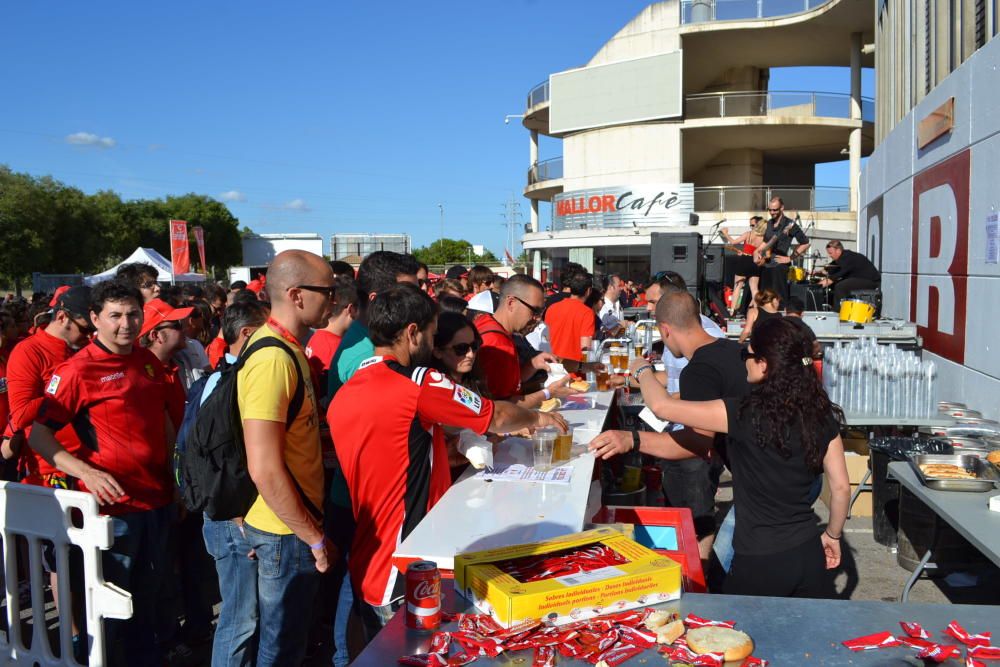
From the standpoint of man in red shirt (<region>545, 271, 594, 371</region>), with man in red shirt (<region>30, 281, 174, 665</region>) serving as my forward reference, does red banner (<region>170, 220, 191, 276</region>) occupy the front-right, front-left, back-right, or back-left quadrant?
back-right

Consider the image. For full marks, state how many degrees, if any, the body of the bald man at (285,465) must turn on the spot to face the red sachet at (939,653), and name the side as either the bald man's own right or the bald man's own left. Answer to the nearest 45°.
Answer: approximately 45° to the bald man's own right

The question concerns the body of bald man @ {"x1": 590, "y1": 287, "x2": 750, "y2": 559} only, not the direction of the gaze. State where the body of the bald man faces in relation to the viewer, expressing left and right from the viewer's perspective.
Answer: facing away from the viewer and to the left of the viewer

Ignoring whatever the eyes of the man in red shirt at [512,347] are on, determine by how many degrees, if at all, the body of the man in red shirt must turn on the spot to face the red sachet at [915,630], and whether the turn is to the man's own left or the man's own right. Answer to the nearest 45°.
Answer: approximately 90° to the man's own right

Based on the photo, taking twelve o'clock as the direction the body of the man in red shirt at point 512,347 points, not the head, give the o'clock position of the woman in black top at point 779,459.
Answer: The woman in black top is roughly at 2 o'clock from the man in red shirt.

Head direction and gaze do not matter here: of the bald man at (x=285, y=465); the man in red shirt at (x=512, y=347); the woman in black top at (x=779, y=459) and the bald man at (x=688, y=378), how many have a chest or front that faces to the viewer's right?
2

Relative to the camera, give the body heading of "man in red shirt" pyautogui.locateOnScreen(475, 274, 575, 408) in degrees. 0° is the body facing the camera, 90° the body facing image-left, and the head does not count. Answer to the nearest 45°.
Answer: approximately 270°

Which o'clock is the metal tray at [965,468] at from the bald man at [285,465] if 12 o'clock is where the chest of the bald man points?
The metal tray is roughly at 12 o'clock from the bald man.

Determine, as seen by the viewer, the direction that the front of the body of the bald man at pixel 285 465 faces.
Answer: to the viewer's right

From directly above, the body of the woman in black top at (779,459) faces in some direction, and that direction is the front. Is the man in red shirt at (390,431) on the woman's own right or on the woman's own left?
on the woman's own left

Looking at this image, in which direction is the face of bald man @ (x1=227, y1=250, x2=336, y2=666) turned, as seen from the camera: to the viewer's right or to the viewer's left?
to the viewer's right

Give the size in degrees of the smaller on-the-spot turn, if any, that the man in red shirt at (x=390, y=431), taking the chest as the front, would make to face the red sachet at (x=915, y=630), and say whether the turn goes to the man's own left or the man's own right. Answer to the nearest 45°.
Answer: approximately 90° to the man's own right

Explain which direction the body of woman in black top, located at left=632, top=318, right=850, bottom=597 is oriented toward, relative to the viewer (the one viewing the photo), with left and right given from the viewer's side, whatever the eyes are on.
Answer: facing away from the viewer and to the left of the viewer

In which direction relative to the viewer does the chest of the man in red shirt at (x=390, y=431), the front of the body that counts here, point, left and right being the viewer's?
facing away from the viewer and to the right of the viewer
